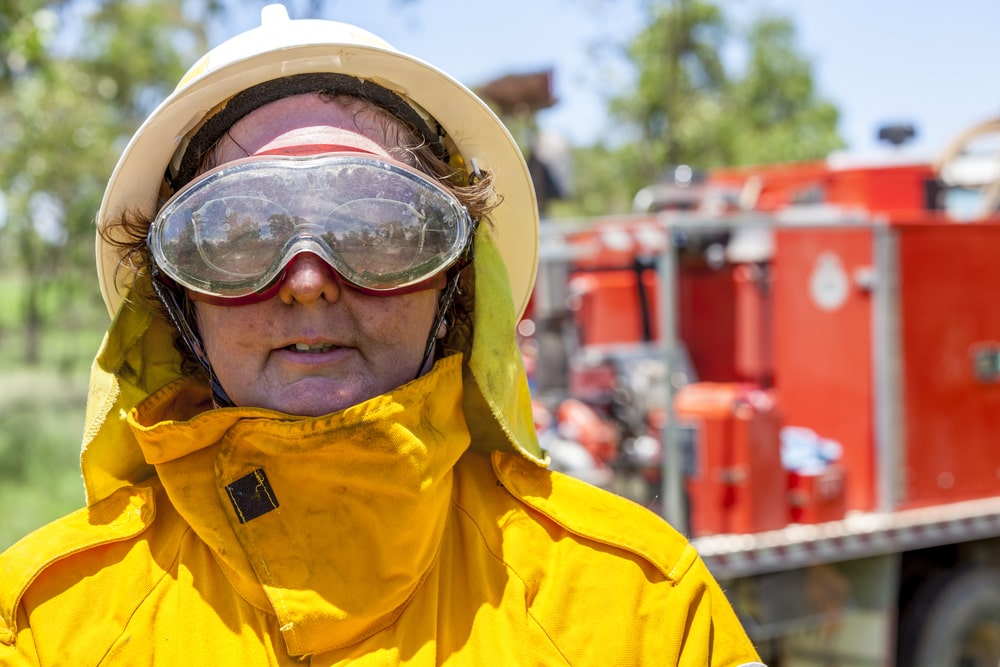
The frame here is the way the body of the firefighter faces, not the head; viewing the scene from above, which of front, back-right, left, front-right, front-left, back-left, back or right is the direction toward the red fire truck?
back-left

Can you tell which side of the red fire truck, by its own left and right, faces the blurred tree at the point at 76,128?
left

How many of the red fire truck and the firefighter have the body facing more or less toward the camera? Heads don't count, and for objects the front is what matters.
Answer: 1

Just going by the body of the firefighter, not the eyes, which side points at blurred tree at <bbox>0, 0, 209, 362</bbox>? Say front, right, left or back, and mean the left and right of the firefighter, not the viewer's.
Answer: back

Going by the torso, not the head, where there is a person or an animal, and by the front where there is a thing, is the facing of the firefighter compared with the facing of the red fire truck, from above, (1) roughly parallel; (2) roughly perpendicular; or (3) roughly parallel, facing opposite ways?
roughly perpendicular

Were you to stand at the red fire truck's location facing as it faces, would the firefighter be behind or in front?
behind

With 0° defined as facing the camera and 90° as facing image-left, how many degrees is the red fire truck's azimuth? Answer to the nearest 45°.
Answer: approximately 225°

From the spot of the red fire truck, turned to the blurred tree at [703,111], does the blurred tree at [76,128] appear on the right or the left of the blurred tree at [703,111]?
left

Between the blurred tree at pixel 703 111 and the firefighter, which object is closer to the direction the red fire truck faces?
the blurred tree
